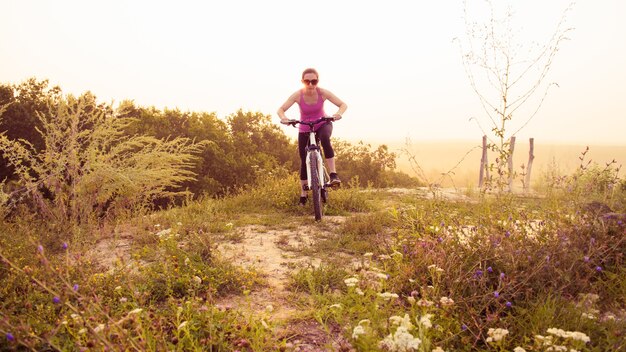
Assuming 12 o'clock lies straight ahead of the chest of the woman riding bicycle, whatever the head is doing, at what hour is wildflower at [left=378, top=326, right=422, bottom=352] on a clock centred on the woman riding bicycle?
The wildflower is roughly at 12 o'clock from the woman riding bicycle.

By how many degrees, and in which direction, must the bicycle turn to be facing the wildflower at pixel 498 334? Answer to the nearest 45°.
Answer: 0° — it already faces it

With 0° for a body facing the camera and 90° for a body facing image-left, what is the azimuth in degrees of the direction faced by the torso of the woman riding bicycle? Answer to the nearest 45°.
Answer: approximately 0°

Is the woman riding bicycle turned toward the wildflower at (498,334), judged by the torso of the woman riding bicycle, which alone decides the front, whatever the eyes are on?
yes

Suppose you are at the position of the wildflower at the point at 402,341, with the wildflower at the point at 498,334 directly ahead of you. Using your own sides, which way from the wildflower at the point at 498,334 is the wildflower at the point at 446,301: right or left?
left

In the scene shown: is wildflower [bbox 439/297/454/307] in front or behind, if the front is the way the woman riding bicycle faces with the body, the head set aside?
in front

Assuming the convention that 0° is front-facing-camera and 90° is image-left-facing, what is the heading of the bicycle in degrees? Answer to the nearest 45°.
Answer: approximately 0°
